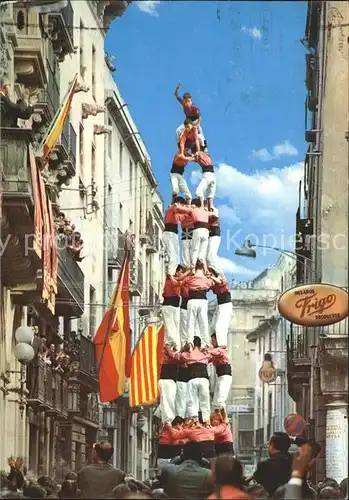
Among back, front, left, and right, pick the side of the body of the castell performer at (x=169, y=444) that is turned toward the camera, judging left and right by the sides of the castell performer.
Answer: right

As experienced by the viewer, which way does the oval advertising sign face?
facing the viewer

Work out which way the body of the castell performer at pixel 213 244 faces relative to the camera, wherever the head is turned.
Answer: to the viewer's left

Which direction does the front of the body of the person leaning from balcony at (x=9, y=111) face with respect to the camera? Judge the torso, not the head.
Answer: to the viewer's right

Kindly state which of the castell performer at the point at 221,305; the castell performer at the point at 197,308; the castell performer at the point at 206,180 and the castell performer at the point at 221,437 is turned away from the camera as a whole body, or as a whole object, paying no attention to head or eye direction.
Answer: the castell performer at the point at 197,308

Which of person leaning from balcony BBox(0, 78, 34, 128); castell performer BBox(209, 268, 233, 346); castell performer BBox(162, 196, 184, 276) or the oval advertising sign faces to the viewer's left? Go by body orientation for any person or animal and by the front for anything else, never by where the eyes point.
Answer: castell performer BBox(209, 268, 233, 346)

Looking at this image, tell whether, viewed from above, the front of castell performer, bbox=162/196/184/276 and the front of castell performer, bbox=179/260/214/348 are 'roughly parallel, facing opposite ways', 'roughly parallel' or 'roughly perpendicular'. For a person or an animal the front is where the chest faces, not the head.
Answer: roughly perpendicular

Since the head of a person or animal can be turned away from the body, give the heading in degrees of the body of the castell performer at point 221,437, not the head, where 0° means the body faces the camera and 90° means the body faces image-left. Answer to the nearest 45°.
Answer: approximately 90°

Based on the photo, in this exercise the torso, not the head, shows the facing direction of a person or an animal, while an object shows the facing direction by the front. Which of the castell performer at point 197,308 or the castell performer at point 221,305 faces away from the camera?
the castell performer at point 197,308

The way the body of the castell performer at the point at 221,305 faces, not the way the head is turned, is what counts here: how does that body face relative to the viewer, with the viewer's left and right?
facing to the left of the viewer

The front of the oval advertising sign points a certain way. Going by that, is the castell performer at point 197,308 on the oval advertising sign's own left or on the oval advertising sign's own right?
on the oval advertising sign's own right
